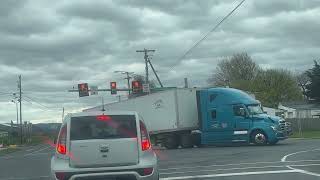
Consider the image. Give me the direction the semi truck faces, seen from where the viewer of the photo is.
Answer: facing the viewer and to the right of the viewer

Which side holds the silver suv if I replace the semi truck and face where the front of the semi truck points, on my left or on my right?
on my right

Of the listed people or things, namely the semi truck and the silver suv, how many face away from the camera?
1

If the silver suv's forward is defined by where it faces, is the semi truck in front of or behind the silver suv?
in front

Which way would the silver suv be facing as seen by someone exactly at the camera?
facing away from the viewer

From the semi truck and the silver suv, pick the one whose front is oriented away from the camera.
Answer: the silver suv
